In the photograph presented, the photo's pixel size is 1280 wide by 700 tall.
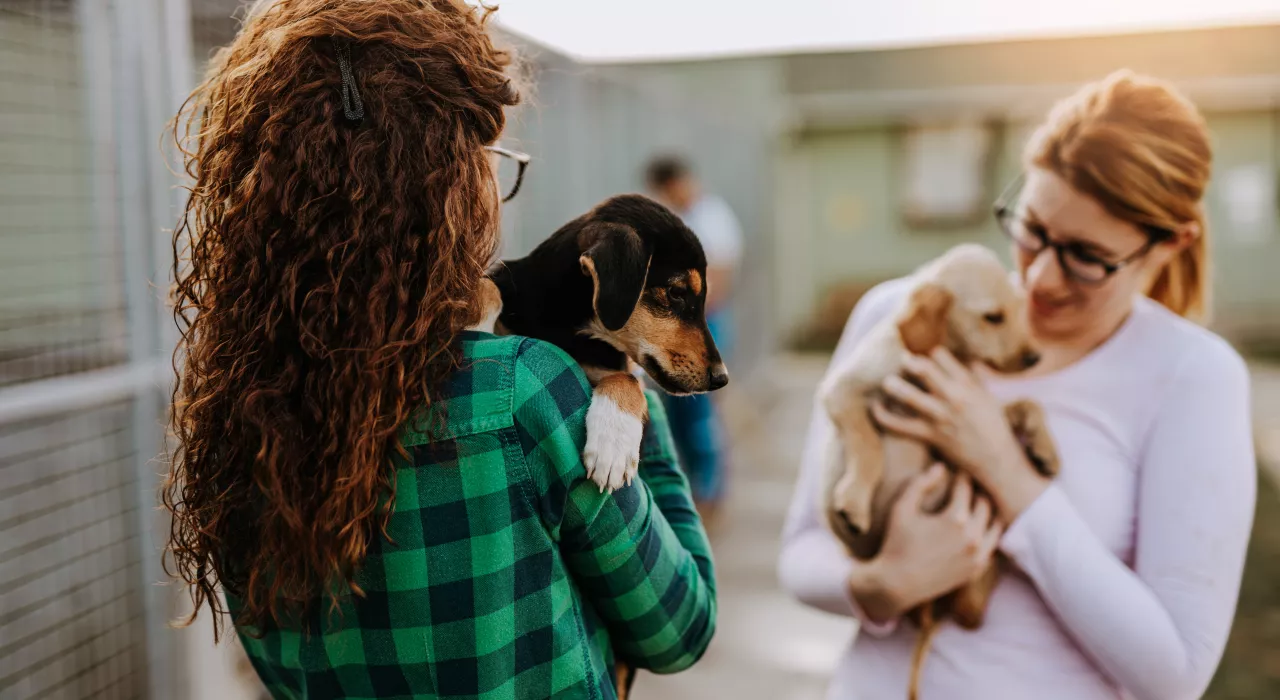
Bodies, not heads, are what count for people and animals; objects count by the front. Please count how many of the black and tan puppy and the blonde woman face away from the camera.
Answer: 0

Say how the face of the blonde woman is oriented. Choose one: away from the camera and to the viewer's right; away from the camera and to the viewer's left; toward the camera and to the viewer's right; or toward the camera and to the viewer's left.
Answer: toward the camera and to the viewer's left

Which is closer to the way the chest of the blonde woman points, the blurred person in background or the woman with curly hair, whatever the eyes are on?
the woman with curly hair

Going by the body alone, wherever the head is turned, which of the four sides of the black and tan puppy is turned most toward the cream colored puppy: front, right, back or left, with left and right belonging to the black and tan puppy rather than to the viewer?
left

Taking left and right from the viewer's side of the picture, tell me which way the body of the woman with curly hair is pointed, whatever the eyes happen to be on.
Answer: facing away from the viewer and to the right of the viewer

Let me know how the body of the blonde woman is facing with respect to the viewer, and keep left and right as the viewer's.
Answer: facing the viewer and to the left of the viewer

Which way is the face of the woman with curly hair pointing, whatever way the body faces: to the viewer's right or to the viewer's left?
to the viewer's right

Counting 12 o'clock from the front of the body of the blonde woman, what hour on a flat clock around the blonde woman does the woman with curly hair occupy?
The woman with curly hair is roughly at 12 o'clock from the blonde woman.

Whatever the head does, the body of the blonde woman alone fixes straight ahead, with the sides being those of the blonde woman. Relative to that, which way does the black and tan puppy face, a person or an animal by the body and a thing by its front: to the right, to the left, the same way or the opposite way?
to the left

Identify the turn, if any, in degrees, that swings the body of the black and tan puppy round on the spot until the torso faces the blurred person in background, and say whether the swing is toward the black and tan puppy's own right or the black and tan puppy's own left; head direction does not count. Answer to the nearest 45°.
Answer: approximately 135° to the black and tan puppy's own left

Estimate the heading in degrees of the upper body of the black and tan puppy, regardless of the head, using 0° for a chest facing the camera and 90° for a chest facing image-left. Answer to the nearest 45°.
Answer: approximately 315°

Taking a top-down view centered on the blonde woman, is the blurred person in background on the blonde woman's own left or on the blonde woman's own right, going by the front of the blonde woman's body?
on the blonde woman's own right
